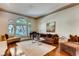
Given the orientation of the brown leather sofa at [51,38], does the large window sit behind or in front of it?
in front
